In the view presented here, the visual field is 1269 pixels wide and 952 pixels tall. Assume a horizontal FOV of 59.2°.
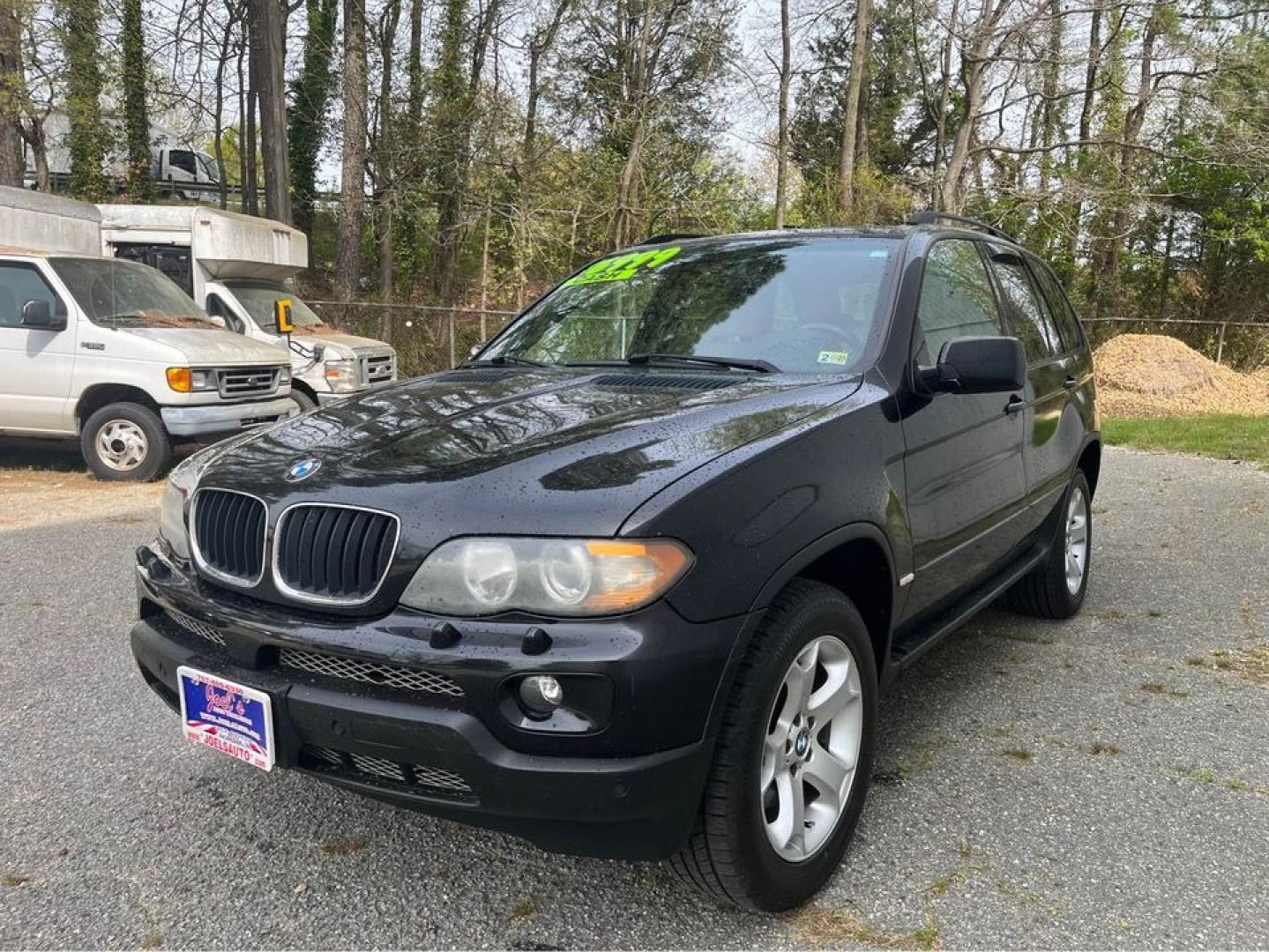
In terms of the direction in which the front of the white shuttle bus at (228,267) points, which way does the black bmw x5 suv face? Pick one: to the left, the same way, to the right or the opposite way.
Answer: to the right

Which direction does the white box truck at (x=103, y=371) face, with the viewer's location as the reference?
facing the viewer and to the right of the viewer

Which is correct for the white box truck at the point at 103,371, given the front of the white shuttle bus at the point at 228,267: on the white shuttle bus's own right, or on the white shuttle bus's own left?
on the white shuttle bus's own right

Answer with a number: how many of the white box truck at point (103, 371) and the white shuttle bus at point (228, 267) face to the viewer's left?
0

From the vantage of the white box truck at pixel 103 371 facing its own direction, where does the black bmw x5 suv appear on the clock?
The black bmw x5 suv is roughly at 1 o'clock from the white box truck.

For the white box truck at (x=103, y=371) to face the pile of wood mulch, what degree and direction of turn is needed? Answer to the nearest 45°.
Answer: approximately 45° to its left

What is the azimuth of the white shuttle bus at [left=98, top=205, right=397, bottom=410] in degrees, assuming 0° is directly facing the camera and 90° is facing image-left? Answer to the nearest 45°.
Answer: approximately 315°

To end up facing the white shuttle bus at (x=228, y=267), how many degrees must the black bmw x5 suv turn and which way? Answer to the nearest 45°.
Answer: approximately 90° to its right

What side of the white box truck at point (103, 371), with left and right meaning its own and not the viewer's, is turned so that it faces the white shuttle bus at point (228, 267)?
left

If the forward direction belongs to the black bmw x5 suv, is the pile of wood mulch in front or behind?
behind

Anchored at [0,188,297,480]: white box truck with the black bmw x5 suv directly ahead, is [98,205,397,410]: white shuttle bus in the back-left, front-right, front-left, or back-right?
back-left

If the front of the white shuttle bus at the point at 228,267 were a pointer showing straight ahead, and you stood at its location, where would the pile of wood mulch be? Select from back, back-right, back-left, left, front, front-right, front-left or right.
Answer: front-left
